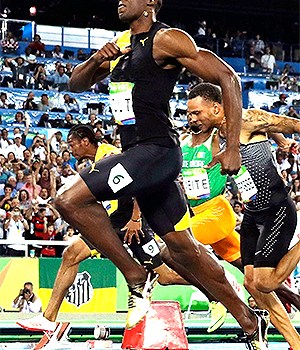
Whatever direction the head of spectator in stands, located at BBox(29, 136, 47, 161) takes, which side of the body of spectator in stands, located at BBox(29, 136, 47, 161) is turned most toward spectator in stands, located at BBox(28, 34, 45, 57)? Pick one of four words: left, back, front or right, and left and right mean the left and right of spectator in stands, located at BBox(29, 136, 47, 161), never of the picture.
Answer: back

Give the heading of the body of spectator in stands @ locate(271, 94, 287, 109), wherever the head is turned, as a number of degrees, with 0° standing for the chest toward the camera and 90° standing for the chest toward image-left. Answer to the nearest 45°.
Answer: approximately 45°

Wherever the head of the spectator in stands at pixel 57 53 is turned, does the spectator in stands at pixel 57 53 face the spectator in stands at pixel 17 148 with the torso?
yes

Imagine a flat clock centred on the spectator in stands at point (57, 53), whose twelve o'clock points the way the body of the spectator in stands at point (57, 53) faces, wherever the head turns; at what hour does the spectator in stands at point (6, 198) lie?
the spectator in stands at point (6, 198) is roughly at 12 o'clock from the spectator in stands at point (57, 53).

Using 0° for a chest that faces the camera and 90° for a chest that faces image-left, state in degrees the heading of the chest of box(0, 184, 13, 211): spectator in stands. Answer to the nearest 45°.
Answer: approximately 0°

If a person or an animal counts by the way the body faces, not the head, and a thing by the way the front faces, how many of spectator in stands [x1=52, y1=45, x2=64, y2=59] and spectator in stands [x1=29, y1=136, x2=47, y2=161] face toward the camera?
2

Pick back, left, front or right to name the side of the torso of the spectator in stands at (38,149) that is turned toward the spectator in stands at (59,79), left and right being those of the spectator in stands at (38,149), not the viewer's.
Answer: back
